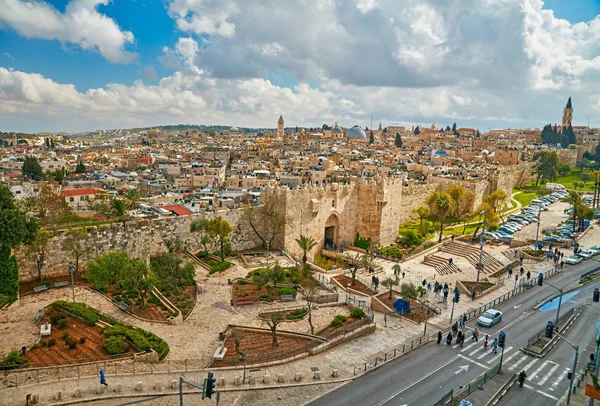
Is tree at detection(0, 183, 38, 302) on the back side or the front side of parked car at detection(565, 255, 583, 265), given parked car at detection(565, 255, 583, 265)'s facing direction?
on the front side

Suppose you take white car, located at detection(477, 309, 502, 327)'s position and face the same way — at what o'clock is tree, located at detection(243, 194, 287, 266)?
The tree is roughly at 2 o'clock from the white car.

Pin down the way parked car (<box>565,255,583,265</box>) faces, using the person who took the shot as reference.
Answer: facing the viewer and to the left of the viewer

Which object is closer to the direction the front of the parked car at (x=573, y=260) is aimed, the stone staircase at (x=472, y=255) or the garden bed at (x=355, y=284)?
the garden bed

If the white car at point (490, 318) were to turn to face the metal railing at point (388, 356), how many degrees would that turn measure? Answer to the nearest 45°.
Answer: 0° — it already faces it

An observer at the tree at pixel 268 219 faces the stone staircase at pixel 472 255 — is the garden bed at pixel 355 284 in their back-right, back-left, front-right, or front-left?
front-right

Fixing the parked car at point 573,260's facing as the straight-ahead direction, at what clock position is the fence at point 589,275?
The fence is roughly at 10 o'clock from the parked car.

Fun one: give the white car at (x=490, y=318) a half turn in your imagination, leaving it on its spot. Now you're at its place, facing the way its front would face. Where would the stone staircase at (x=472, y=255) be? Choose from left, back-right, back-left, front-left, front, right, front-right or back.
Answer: front-left

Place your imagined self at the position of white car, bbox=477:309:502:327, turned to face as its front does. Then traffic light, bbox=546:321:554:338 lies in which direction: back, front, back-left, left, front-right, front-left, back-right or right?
left

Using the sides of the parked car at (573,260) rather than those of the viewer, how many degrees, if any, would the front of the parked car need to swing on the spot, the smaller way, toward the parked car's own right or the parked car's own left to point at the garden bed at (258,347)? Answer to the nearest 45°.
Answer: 0° — it already faces it

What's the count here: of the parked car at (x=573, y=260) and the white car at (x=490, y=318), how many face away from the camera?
0

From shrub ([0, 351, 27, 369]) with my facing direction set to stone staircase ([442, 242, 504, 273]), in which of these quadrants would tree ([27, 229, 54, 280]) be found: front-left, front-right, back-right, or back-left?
front-left

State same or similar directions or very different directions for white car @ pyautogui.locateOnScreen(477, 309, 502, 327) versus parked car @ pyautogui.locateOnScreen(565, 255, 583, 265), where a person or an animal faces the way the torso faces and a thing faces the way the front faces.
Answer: same or similar directions

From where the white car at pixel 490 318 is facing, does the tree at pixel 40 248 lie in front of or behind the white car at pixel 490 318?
in front

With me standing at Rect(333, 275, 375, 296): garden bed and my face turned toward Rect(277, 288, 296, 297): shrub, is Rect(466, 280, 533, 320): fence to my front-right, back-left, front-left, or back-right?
back-left

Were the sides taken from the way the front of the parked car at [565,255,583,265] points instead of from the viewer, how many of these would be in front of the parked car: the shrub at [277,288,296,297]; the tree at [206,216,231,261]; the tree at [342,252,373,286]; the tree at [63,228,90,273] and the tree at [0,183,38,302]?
5

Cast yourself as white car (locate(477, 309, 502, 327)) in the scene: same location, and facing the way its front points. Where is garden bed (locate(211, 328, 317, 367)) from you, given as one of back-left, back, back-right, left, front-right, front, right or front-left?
front

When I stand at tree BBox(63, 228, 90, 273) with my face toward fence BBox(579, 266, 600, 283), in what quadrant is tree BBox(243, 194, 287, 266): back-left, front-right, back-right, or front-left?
front-left
